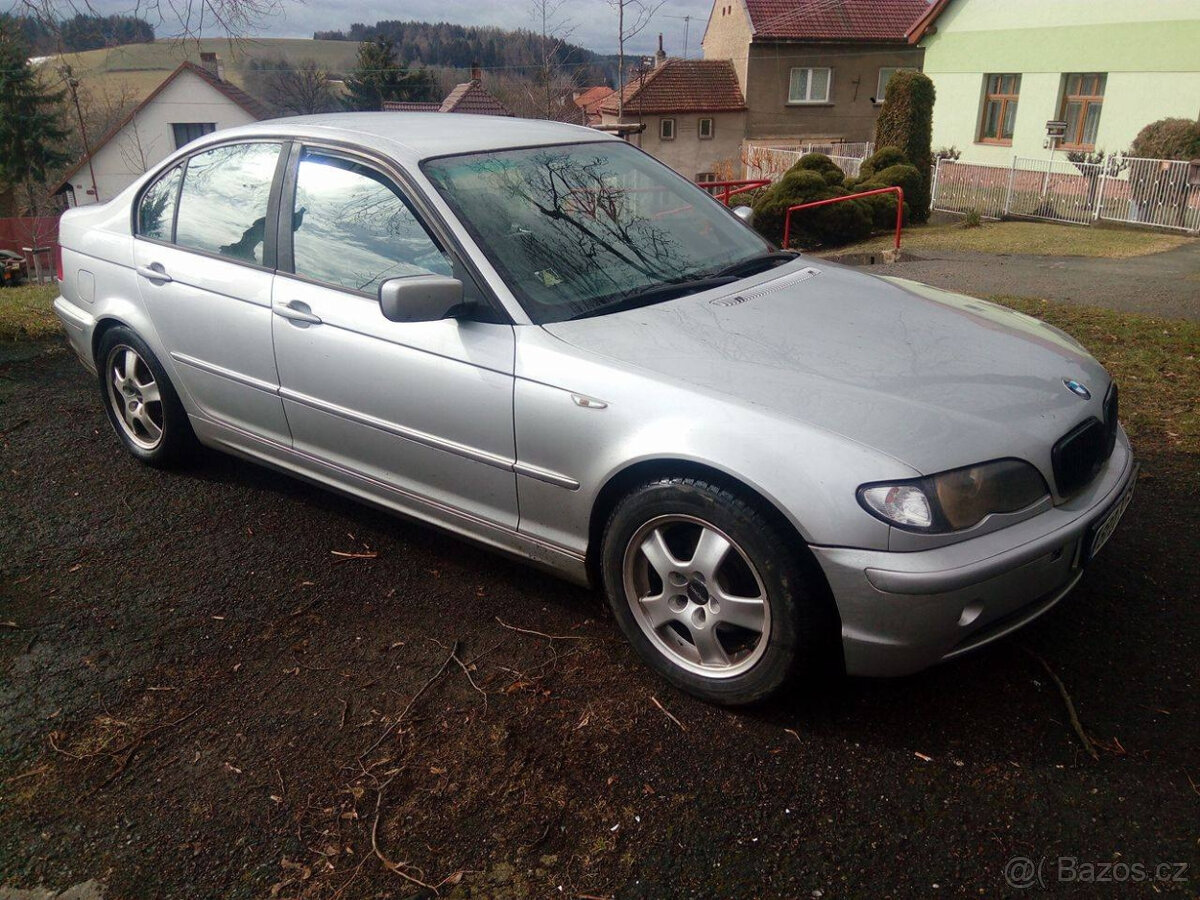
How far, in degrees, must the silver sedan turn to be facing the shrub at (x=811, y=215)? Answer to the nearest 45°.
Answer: approximately 135° to its left

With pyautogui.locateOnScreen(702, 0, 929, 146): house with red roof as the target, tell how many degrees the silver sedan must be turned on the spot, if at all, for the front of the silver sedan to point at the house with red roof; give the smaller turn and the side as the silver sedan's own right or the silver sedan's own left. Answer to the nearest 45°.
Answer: approximately 135° to the silver sedan's own left

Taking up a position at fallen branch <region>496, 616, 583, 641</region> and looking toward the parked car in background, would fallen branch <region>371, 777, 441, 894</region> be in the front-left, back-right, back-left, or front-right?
back-left

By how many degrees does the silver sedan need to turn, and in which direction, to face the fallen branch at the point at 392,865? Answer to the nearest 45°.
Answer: approximately 90° to its right

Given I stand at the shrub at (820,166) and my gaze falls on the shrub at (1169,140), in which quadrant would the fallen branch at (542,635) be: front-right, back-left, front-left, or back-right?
back-right

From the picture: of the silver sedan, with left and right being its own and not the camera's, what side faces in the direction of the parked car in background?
back

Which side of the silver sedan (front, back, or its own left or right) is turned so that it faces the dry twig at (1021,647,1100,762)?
front

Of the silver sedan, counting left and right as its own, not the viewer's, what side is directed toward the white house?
back

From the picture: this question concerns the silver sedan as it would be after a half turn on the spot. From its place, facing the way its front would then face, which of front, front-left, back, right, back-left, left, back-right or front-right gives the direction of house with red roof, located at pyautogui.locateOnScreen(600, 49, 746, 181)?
front-right

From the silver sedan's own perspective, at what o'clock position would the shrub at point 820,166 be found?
The shrub is roughly at 8 o'clock from the silver sedan.
